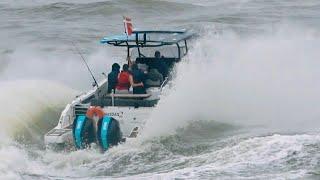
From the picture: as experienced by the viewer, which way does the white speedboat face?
facing away from the viewer and to the right of the viewer
